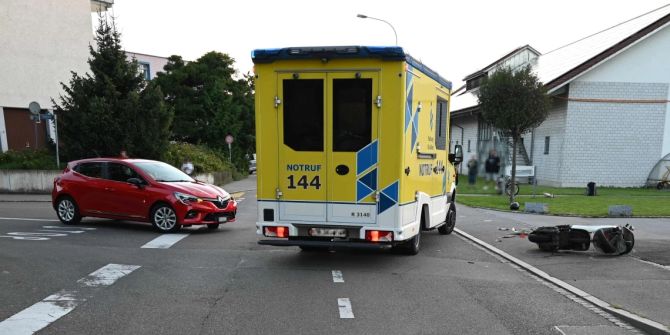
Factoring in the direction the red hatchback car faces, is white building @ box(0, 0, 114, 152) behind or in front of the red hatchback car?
behind

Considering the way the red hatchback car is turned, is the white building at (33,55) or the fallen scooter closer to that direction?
the fallen scooter

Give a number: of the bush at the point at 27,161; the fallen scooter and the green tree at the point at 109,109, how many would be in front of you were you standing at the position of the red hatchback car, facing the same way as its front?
1

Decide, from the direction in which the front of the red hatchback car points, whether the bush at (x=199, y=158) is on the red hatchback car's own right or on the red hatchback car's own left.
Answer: on the red hatchback car's own left

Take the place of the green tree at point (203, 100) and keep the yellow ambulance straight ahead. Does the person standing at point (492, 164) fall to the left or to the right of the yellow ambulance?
left

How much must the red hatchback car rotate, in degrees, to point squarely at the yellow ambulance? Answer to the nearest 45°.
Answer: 0° — it already faces it

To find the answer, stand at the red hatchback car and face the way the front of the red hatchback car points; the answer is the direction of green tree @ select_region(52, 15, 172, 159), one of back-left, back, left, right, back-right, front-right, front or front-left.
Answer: back-left

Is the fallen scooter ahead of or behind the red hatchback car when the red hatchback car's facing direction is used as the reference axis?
ahead

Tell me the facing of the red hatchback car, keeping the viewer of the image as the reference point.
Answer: facing the viewer and to the right of the viewer

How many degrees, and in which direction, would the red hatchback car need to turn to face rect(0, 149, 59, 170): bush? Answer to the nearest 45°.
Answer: approximately 135° to its left

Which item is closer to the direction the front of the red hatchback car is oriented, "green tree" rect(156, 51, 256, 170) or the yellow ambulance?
the yellow ambulance

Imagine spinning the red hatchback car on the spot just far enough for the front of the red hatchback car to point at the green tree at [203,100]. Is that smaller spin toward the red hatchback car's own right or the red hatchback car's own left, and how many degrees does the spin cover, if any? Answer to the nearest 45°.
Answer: approximately 135° to the red hatchback car's own left

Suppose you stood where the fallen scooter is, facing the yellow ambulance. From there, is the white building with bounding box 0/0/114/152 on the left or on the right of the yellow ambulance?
right
